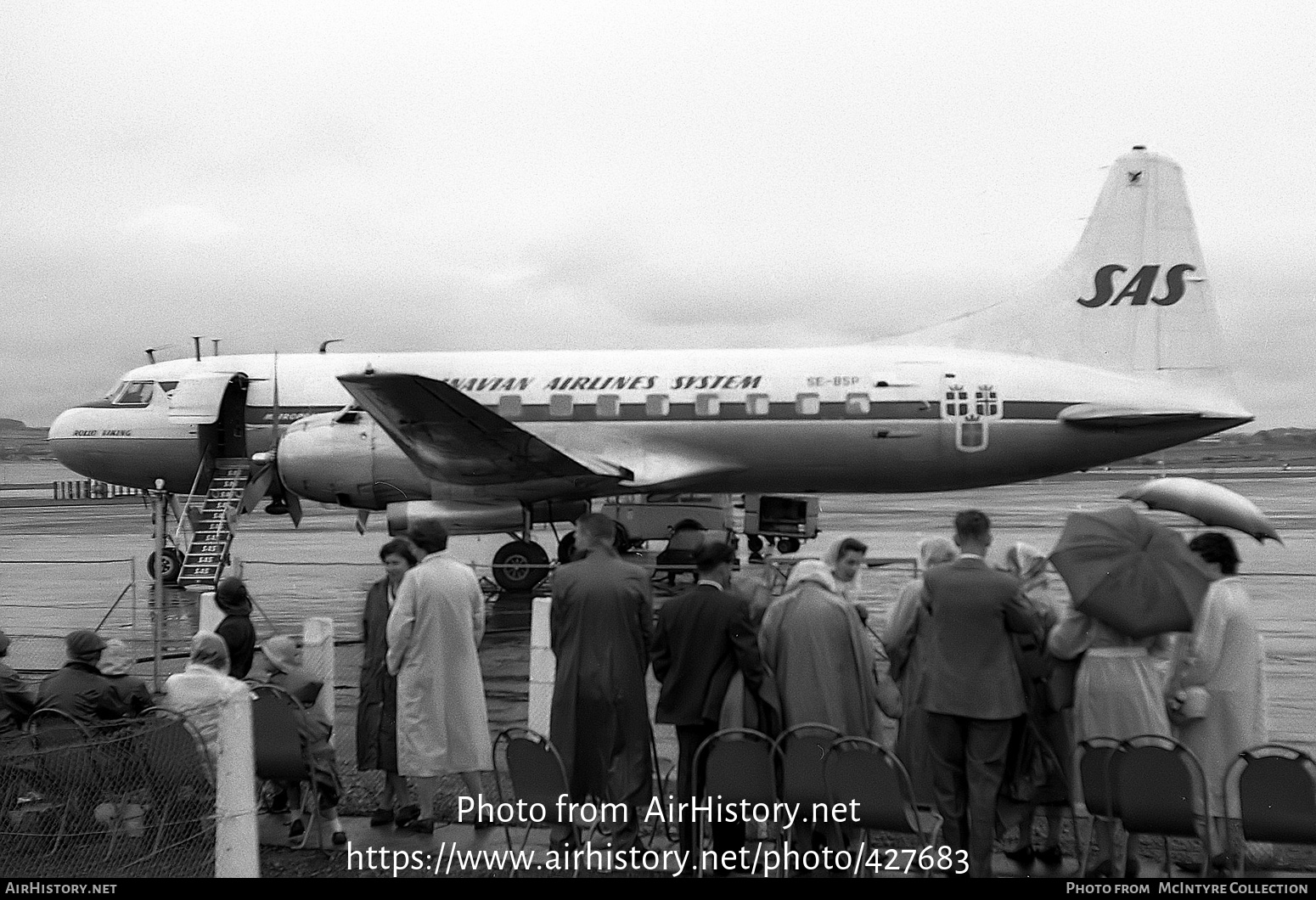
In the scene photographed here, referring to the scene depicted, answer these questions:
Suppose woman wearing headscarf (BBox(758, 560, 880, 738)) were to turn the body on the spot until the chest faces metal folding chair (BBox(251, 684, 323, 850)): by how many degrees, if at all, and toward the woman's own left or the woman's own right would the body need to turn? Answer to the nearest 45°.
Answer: approximately 90° to the woman's own left

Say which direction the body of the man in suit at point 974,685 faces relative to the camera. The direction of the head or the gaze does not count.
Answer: away from the camera

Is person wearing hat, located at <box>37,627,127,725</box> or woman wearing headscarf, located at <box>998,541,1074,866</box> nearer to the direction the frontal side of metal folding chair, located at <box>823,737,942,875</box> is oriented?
the woman wearing headscarf

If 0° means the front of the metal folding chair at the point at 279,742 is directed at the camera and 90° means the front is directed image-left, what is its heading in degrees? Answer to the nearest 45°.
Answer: approximately 225°

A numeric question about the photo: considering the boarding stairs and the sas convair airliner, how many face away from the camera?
0

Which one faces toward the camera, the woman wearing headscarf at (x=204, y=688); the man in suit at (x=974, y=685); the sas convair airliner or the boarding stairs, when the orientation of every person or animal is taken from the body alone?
the boarding stairs

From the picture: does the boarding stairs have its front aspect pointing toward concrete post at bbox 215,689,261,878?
yes

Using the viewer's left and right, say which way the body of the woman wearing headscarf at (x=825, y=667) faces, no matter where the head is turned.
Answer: facing away from the viewer

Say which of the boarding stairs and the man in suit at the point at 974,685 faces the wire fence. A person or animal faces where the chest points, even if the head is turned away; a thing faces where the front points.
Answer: the boarding stairs

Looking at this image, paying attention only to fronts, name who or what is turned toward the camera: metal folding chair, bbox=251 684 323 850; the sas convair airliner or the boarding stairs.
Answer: the boarding stairs

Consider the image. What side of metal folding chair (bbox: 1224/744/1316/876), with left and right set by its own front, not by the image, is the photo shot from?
back

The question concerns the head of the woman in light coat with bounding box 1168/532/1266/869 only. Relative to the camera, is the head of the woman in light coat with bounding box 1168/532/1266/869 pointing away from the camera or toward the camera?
away from the camera

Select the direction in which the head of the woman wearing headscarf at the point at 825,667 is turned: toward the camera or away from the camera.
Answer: away from the camera

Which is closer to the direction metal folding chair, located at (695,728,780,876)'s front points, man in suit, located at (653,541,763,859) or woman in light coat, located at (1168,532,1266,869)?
the man in suit

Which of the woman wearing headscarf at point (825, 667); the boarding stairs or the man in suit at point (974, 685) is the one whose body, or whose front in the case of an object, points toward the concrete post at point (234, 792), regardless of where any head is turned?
the boarding stairs
